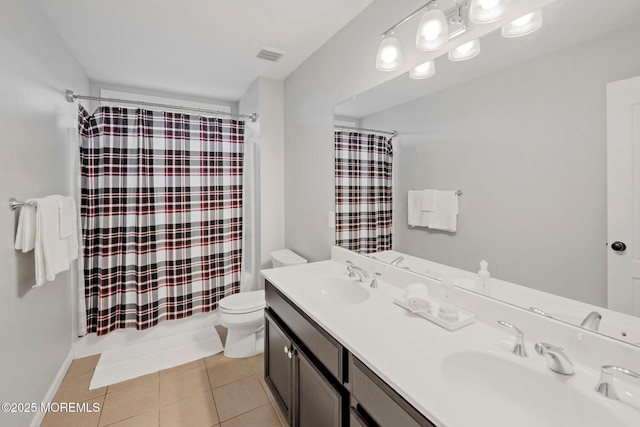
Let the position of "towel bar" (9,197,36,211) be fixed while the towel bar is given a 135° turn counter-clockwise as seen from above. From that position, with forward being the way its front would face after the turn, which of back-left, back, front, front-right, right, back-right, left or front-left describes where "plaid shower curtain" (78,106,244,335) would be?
right

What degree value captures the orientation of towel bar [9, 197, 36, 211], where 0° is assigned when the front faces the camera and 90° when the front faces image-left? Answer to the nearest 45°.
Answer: approximately 270°

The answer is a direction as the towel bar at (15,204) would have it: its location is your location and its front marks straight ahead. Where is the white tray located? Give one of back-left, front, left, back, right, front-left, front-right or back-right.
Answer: front-right

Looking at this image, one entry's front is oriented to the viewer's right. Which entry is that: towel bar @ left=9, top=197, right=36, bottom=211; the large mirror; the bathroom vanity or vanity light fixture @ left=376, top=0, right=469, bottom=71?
the towel bar

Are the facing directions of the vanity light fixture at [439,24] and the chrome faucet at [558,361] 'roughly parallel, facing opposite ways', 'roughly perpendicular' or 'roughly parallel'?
roughly parallel

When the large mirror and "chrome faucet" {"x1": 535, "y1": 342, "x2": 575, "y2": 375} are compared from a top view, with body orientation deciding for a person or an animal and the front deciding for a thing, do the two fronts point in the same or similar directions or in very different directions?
same or similar directions

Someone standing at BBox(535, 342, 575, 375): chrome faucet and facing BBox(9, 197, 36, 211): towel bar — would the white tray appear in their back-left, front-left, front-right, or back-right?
front-right

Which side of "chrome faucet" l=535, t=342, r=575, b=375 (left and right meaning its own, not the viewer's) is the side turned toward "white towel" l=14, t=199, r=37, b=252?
front

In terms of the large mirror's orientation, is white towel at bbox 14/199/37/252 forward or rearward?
forward

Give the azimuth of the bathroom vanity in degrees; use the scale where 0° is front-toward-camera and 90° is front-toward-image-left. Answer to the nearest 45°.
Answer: approximately 45°

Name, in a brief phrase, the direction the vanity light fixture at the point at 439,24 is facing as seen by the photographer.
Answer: facing the viewer and to the left of the viewer

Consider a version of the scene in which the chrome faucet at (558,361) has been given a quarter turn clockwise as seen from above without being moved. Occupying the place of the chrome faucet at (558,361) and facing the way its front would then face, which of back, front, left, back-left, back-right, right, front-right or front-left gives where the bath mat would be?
front-left

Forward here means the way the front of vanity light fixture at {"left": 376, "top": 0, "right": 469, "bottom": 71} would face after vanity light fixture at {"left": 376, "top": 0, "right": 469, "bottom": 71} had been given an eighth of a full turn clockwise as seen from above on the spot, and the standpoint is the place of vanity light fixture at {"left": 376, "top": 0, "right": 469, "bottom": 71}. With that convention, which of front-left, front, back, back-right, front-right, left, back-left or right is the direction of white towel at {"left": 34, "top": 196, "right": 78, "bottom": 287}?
front
